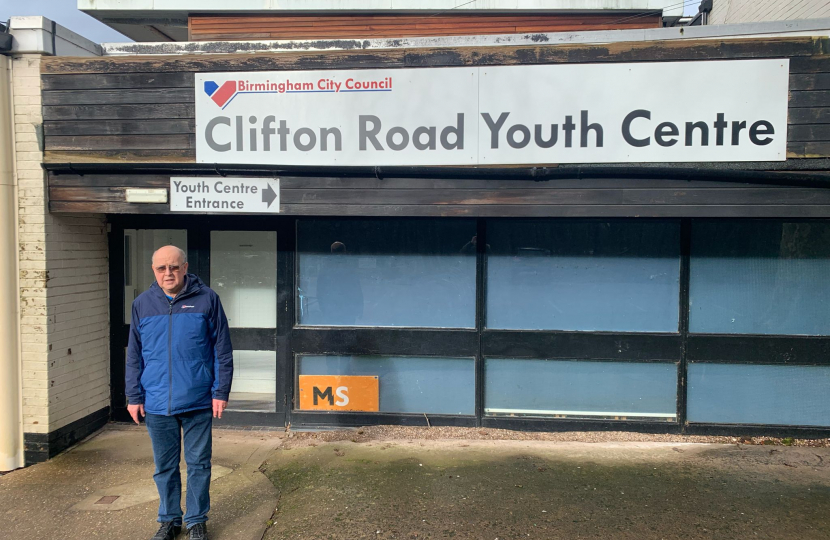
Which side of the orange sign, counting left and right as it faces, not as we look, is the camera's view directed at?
front

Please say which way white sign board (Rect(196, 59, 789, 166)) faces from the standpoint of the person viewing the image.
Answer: facing the viewer

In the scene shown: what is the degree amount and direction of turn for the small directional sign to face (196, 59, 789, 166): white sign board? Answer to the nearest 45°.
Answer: approximately 45° to its left

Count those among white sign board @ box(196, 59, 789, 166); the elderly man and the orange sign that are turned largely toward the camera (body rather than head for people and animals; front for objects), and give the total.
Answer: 3

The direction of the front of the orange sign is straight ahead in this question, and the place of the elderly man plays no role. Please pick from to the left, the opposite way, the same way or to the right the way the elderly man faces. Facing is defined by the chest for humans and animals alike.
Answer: the same way

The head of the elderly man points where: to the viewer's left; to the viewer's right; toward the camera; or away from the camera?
toward the camera

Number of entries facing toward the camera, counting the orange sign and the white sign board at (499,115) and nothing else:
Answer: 2

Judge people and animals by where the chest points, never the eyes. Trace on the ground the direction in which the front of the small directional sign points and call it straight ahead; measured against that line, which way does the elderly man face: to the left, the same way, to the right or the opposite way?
the same way

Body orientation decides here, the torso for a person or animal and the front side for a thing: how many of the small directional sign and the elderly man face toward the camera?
2

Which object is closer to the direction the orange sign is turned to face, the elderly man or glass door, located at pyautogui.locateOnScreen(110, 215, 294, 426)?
the elderly man

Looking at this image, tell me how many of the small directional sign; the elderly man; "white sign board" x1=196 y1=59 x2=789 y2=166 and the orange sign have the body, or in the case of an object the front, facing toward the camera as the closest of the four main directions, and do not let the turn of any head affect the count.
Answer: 4

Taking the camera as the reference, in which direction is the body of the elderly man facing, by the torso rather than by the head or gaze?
toward the camera
